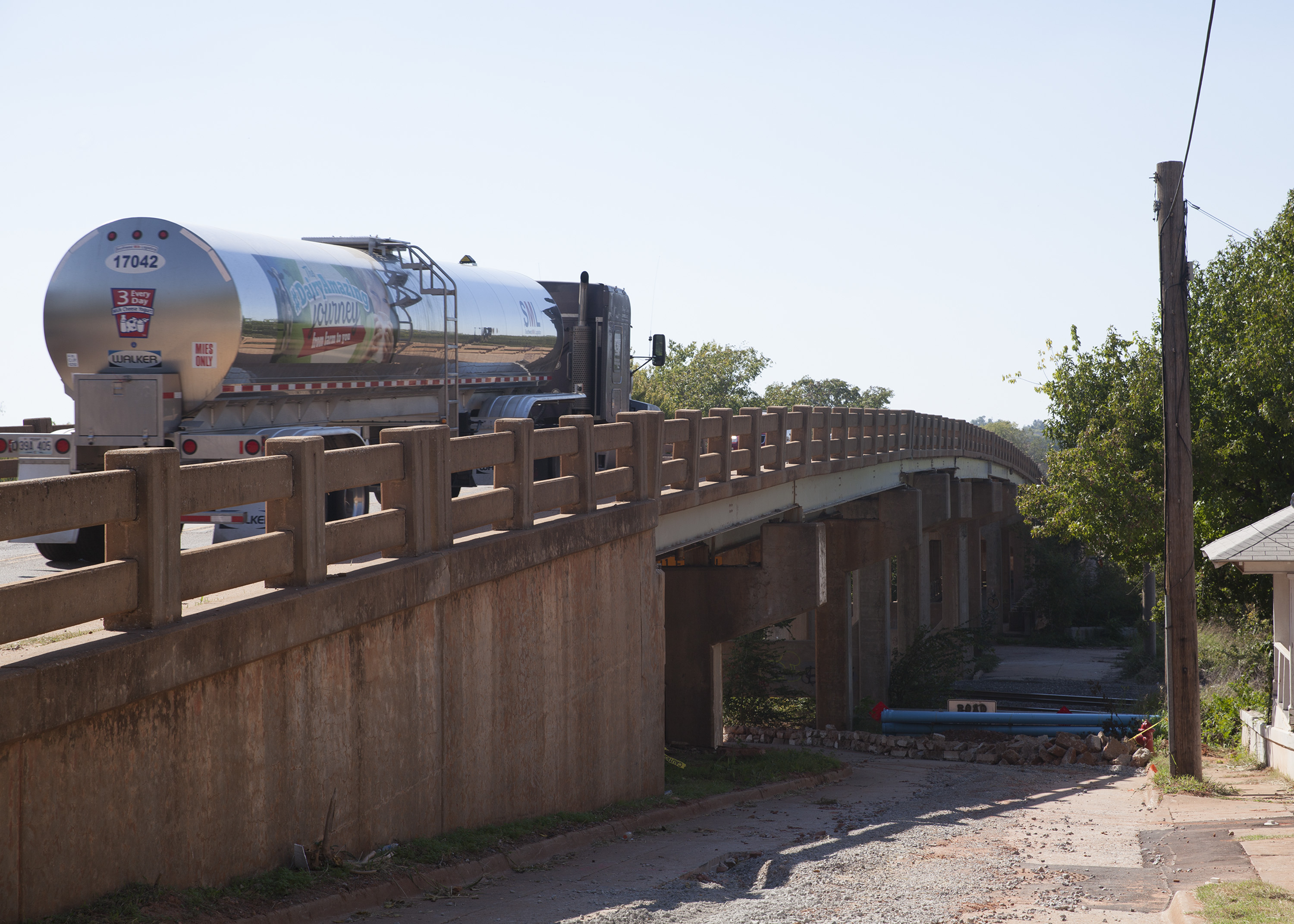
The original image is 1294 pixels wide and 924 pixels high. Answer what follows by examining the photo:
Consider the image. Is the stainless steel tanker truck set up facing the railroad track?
yes

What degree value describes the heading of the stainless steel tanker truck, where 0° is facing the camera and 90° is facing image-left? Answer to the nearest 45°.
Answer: approximately 225°

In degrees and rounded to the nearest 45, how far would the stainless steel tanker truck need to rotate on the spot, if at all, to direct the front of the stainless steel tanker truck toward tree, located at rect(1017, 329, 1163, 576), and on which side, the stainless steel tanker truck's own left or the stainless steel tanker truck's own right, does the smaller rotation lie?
0° — it already faces it

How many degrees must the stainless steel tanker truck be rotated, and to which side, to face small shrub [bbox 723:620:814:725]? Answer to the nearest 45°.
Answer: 0° — it already faces it

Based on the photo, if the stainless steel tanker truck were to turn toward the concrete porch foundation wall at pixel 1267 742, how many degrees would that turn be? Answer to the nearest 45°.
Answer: approximately 45° to its right

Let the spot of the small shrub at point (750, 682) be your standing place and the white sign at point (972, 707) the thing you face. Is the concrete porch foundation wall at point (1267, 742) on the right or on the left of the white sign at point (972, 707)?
right

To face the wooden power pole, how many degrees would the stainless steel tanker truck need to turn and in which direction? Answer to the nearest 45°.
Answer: approximately 45° to its right
